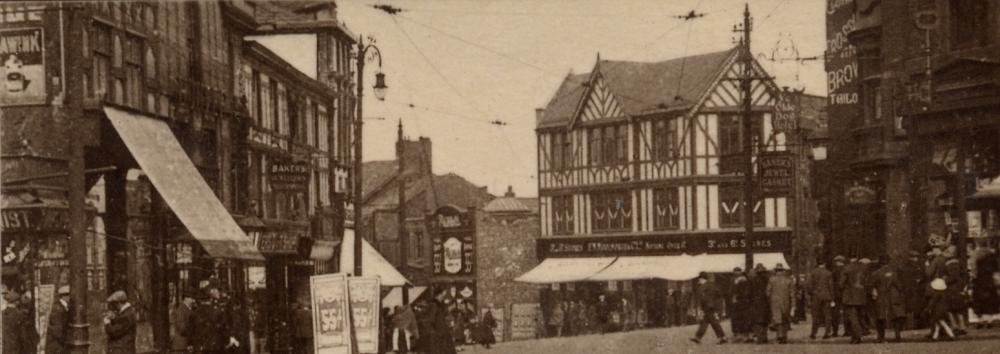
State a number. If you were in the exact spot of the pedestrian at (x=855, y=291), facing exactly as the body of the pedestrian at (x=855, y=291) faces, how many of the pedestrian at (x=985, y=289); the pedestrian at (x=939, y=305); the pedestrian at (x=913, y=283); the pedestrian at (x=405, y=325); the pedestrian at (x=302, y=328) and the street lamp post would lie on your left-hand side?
3

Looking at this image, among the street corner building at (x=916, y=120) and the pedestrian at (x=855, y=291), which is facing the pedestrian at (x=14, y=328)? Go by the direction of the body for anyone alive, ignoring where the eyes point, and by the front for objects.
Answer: the street corner building

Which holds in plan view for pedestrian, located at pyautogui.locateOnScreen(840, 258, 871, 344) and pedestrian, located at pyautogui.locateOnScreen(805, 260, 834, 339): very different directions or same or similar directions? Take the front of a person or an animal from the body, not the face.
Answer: same or similar directions

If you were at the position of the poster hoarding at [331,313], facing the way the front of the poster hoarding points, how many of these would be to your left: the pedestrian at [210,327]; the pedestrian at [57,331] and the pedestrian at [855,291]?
1

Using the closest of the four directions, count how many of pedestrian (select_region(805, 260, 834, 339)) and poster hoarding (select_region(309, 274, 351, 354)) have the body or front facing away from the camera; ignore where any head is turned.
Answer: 1

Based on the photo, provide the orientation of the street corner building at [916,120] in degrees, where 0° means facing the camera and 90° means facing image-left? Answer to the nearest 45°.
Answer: approximately 45°

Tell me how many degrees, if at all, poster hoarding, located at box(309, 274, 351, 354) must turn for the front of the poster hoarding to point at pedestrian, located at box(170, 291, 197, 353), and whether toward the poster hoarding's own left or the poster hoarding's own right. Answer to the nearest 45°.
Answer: approximately 135° to the poster hoarding's own right

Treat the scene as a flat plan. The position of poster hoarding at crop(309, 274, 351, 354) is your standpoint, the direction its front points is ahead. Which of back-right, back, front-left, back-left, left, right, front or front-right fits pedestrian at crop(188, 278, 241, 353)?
back-right

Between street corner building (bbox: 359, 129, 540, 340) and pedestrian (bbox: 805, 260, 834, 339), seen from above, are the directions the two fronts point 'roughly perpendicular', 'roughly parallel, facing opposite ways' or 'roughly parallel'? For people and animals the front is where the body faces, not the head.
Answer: roughly parallel, facing opposite ways

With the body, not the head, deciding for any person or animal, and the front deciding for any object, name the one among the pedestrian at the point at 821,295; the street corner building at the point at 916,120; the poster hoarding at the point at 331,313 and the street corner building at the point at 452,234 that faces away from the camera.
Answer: the pedestrian

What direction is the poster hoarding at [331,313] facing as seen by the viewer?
toward the camera

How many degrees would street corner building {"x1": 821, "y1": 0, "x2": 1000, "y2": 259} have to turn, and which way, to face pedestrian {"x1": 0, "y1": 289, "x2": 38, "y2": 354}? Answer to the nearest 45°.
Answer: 0° — it already faces them
